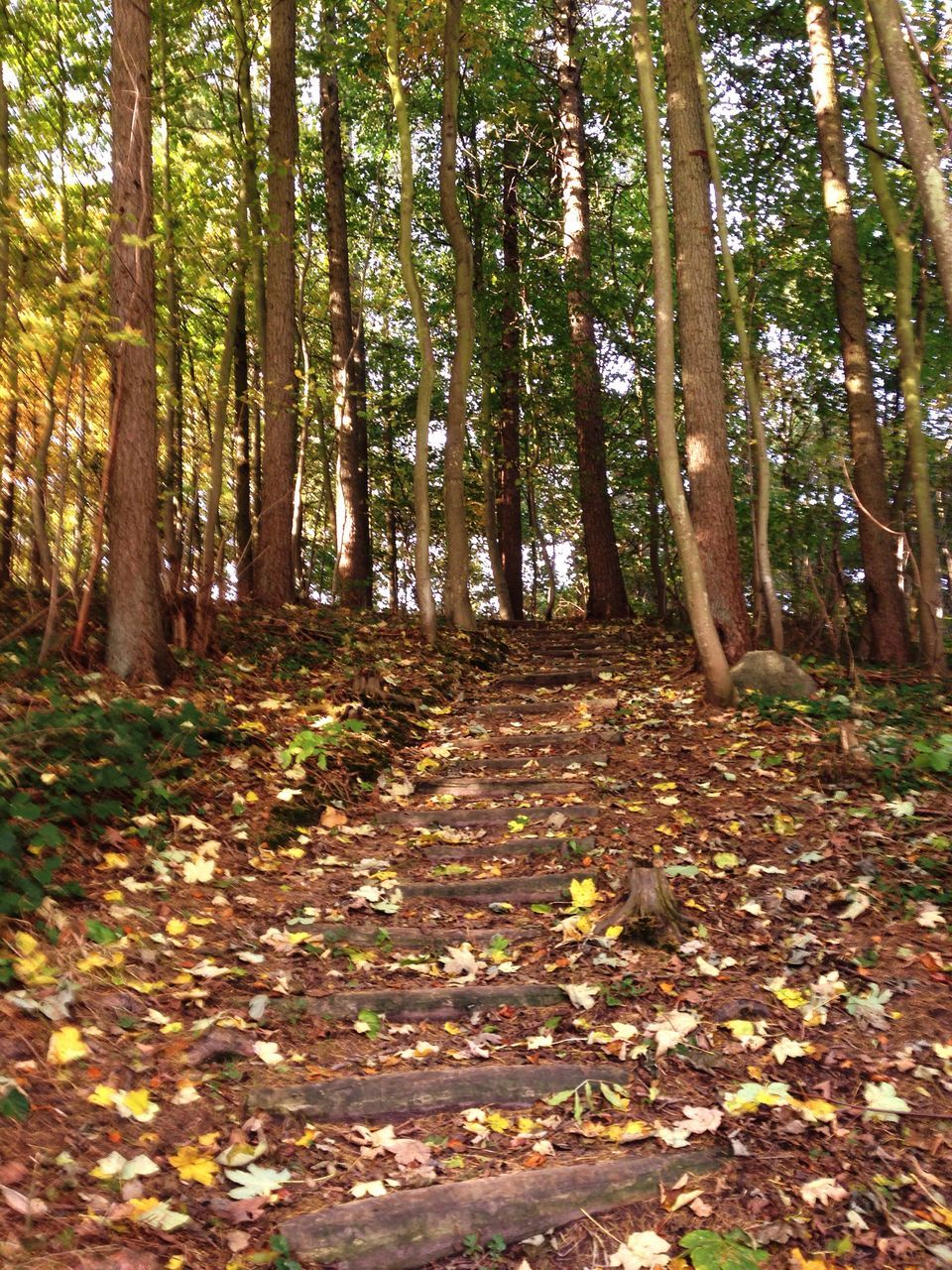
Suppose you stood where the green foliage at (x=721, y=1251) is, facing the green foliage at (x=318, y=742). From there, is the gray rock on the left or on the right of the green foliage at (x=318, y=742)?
right

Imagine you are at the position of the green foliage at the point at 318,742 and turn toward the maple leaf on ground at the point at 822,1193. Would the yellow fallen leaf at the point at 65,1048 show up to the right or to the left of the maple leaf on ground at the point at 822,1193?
right

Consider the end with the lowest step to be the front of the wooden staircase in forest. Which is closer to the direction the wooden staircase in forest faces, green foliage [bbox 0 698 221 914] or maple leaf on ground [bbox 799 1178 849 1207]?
the maple leaf on ground

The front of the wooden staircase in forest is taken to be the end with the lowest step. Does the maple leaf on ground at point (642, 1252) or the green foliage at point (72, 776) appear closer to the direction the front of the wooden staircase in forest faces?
the maple leaf on ground

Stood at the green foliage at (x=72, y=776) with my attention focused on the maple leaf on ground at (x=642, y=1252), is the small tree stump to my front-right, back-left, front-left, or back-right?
front-left

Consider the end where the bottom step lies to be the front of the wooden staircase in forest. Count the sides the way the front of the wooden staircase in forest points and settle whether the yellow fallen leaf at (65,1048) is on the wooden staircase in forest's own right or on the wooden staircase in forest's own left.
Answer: on the wooden staircase in forest's own right

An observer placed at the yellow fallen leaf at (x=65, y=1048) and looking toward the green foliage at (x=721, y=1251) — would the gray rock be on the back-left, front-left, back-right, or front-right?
front-left

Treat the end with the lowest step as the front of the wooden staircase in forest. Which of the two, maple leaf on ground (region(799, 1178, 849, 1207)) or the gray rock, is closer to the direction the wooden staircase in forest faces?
the maple leaf on ground

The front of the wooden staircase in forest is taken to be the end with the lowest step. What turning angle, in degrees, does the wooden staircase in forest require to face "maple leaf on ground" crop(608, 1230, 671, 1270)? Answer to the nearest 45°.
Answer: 0° — it already faces it

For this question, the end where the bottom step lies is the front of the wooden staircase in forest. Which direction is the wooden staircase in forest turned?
toward the camera

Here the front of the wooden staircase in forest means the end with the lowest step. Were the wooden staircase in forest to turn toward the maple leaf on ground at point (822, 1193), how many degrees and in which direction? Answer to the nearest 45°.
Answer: approximately 45° to its left

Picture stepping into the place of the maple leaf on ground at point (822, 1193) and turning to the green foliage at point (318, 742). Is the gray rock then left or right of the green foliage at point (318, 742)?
right

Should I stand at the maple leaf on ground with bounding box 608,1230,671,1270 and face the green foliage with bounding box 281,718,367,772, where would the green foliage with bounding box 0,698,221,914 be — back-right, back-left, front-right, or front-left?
front-left
